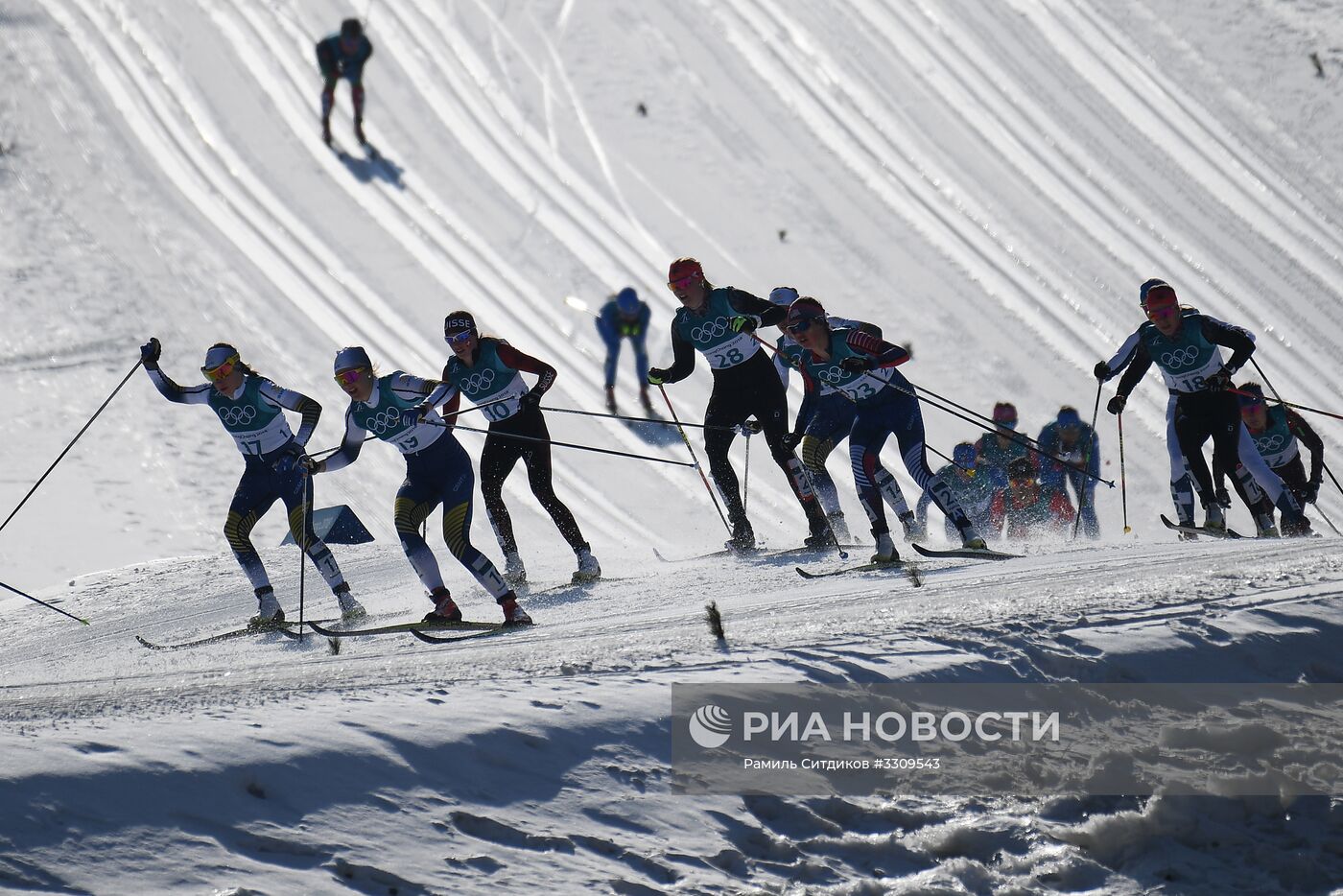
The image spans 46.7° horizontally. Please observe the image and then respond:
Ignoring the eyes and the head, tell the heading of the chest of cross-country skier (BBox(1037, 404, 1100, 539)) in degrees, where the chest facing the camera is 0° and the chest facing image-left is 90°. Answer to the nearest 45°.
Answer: approximately 0°

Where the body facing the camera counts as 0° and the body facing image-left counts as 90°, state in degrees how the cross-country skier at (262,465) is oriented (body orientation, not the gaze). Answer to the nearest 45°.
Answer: approximately 45°

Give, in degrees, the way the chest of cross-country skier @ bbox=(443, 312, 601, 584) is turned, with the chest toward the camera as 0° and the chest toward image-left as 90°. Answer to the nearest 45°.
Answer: approximately 45°

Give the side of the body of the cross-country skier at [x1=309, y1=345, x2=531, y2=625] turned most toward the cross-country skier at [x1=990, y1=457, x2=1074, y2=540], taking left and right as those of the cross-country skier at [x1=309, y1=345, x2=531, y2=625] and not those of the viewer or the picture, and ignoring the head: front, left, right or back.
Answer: back

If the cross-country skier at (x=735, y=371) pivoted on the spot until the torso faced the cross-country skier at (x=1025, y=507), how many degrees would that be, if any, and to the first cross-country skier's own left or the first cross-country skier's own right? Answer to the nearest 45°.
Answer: approximately 180°

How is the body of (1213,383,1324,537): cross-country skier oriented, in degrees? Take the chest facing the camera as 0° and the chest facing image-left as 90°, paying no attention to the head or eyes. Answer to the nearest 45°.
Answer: approximately 45°
